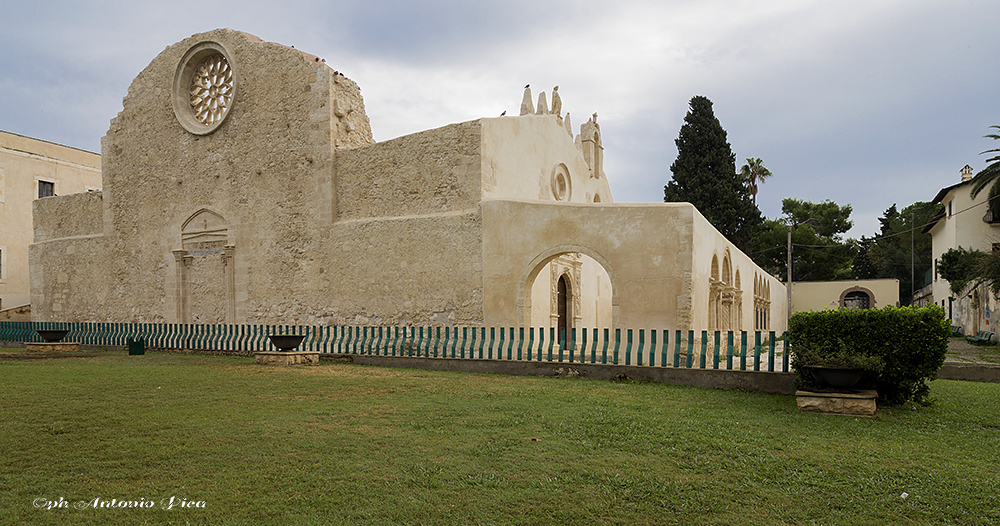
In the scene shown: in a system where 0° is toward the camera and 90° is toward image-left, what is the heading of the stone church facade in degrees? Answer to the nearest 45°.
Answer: approximately 45°

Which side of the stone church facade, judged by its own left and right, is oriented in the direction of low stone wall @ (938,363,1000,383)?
left

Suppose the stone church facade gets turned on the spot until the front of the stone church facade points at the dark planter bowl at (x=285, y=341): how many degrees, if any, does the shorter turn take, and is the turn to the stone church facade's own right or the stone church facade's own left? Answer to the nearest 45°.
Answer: approximately 45° to the stone church facade's own left

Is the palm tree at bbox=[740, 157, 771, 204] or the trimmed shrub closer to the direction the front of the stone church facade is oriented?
the trimmed shrub

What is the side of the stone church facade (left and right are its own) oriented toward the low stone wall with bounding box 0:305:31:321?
right

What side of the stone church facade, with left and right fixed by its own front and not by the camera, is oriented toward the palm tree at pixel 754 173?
back

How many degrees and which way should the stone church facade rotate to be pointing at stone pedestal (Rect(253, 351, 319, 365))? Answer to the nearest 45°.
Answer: approximately 45° to its left
